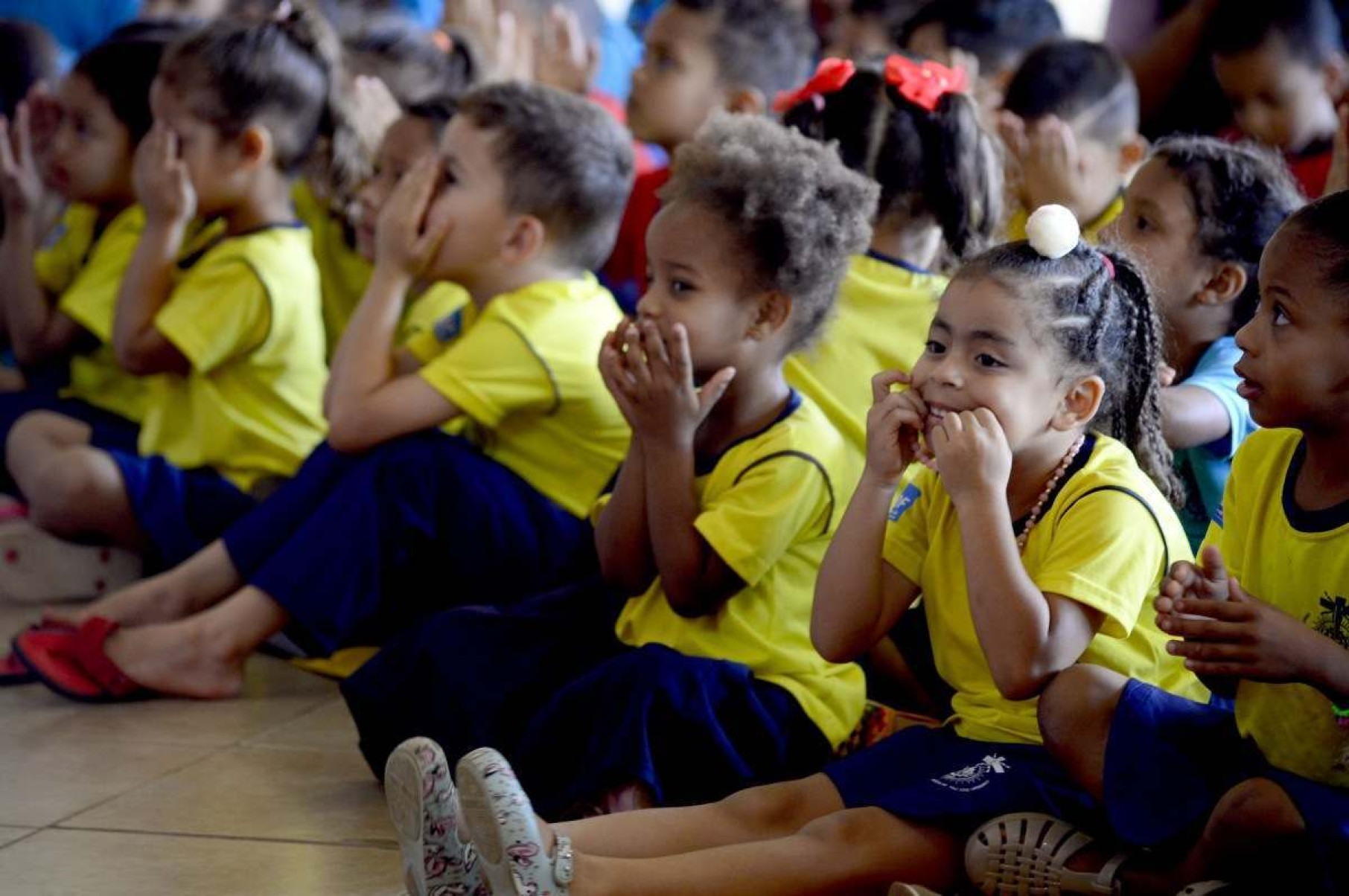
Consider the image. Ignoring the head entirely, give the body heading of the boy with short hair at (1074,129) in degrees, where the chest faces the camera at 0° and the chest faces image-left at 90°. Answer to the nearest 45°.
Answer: approximately 45°
